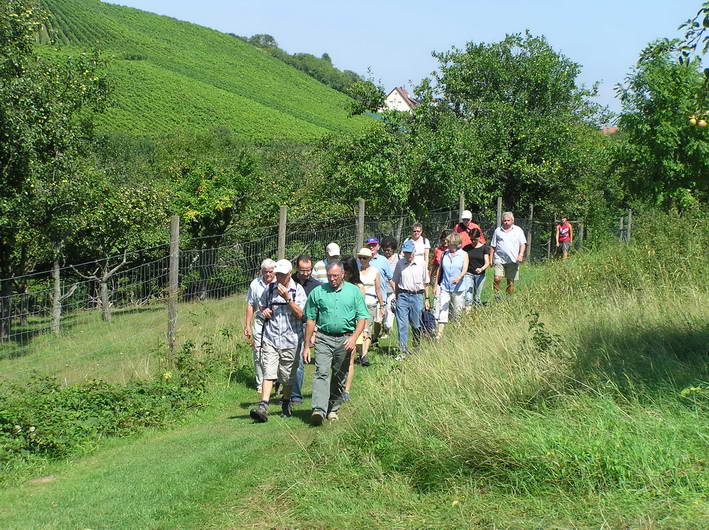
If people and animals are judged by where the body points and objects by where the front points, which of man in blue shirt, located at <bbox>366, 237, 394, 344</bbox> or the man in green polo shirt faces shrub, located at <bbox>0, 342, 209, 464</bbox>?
the man in blue shirt

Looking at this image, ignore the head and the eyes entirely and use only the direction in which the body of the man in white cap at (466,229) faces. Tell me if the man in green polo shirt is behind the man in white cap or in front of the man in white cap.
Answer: in front

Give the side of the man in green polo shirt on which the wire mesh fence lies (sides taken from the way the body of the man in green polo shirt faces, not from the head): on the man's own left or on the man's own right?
on the man's own right

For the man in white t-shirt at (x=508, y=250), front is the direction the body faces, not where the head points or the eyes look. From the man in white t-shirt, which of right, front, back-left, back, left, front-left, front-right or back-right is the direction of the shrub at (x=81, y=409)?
front-right

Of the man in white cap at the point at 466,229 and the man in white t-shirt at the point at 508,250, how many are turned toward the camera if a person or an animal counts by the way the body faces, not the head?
2

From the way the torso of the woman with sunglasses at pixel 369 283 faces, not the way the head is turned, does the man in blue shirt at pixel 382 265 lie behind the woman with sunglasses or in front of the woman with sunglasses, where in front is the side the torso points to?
behind

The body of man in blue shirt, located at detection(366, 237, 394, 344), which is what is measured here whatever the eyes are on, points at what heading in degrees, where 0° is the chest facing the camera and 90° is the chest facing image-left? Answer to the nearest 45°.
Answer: approximately 45°

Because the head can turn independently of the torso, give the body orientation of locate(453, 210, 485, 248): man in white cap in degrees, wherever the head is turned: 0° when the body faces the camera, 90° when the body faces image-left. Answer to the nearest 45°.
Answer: approximately 0°

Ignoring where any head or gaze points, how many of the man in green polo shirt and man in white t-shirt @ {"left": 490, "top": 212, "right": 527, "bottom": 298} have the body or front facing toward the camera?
2

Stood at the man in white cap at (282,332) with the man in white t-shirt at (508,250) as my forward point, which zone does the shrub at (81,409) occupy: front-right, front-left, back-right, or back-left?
back-left

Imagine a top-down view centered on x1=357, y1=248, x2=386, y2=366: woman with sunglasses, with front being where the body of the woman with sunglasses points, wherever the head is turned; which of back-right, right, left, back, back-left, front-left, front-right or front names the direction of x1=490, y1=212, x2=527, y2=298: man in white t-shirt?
back
